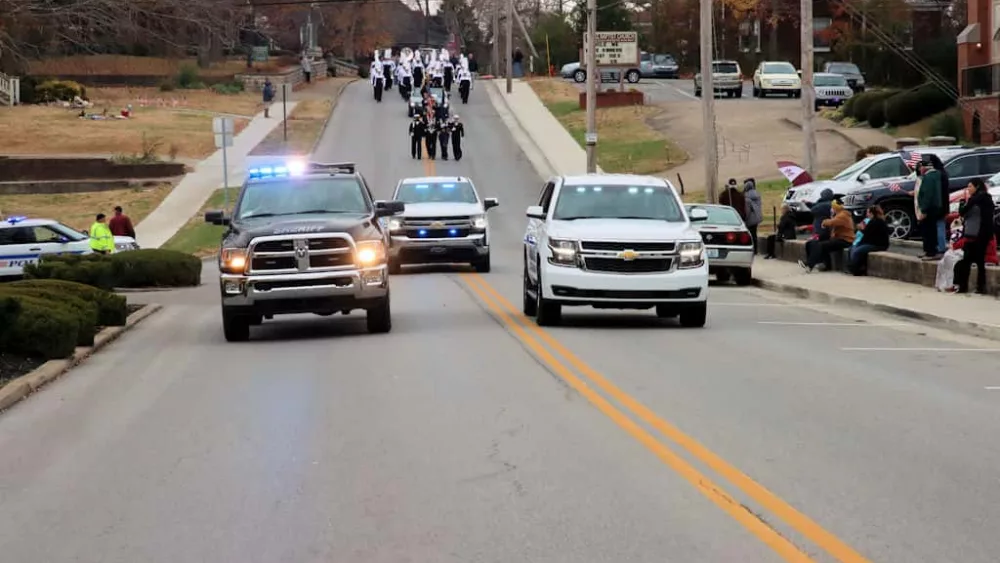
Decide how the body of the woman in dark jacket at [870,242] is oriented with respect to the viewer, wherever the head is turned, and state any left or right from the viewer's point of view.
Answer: facing to the left of the viewer

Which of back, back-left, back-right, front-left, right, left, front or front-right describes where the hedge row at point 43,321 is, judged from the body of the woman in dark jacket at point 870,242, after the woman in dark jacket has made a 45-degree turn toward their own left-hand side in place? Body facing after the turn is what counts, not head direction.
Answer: front

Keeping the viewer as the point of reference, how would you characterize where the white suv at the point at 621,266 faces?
facing the viewer

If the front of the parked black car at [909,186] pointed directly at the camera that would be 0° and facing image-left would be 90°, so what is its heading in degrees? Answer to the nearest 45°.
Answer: approximately 45°

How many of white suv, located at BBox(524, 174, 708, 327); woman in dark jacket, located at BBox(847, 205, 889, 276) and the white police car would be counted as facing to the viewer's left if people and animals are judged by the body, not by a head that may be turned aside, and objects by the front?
1

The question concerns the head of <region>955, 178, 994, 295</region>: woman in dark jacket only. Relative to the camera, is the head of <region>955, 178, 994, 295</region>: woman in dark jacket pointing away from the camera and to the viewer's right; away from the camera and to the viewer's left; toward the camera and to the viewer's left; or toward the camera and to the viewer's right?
toward the camera and to the viewer's left

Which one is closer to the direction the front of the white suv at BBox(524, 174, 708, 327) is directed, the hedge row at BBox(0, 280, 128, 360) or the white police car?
the hedge row

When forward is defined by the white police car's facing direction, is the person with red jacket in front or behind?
in front

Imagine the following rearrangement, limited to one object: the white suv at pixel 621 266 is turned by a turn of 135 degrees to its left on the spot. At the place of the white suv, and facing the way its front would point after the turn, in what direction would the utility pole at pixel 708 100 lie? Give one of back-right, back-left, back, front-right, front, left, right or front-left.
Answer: front-left

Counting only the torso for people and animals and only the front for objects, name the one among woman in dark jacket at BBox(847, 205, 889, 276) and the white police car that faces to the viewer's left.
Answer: the woman in dark jacket

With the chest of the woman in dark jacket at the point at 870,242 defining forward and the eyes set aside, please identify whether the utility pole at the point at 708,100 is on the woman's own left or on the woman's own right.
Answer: on the woman's own right

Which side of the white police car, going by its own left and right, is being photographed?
right

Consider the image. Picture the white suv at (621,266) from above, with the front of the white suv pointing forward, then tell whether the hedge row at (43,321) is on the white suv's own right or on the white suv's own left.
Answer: on the white suv's own right

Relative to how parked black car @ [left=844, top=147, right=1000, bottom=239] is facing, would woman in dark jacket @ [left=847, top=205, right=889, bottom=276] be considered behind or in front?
in front

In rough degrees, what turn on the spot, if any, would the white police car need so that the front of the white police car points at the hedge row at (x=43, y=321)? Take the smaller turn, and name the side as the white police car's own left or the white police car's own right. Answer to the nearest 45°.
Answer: approximately 90° to the white police car's own right

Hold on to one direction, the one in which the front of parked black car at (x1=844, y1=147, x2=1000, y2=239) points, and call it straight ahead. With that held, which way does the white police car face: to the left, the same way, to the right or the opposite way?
the opposite way
